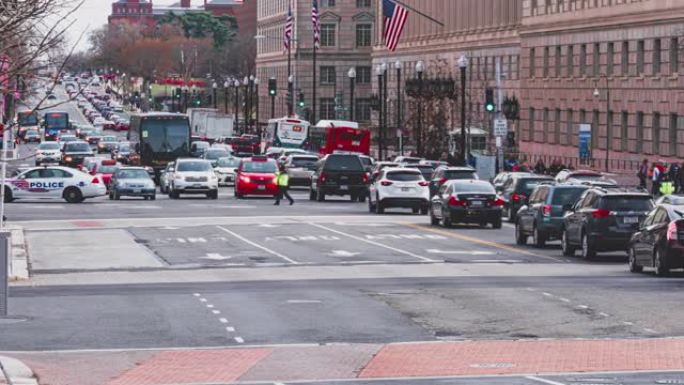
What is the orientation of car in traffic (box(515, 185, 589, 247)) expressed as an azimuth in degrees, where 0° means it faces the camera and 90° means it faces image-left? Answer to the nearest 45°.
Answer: approximately 135°

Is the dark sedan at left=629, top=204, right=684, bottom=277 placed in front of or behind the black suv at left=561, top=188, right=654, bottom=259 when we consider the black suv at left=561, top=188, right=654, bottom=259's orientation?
behind

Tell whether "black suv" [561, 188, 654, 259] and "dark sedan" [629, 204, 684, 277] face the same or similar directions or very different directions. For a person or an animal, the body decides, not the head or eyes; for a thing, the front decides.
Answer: same or similar directions

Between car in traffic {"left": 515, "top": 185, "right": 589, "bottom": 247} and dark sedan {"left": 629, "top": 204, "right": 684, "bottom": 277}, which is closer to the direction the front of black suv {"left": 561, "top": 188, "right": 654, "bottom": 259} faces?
the car in traffic

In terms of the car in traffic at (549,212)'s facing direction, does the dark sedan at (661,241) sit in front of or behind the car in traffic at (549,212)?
behind

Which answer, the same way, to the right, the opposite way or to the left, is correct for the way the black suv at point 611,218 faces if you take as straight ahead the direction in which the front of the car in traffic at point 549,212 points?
the same way

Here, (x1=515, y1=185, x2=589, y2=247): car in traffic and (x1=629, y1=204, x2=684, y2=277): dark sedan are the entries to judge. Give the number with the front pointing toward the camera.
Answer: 0

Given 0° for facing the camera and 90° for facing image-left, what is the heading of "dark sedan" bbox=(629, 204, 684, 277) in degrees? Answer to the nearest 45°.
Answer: approximately 135°

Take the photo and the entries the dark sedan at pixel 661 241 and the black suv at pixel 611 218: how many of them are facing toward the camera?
0

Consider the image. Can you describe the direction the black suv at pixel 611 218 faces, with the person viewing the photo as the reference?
facing away from the viewer and to the left of the viewer

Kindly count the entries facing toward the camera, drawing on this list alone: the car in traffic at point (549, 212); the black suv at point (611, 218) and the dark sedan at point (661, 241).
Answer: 0

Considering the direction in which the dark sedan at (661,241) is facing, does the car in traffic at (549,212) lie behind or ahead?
ahead

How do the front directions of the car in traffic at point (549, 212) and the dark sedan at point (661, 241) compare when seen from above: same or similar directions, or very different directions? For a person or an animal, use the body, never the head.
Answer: same or similar directions

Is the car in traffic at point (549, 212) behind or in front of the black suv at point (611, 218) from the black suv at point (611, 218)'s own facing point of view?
in front
